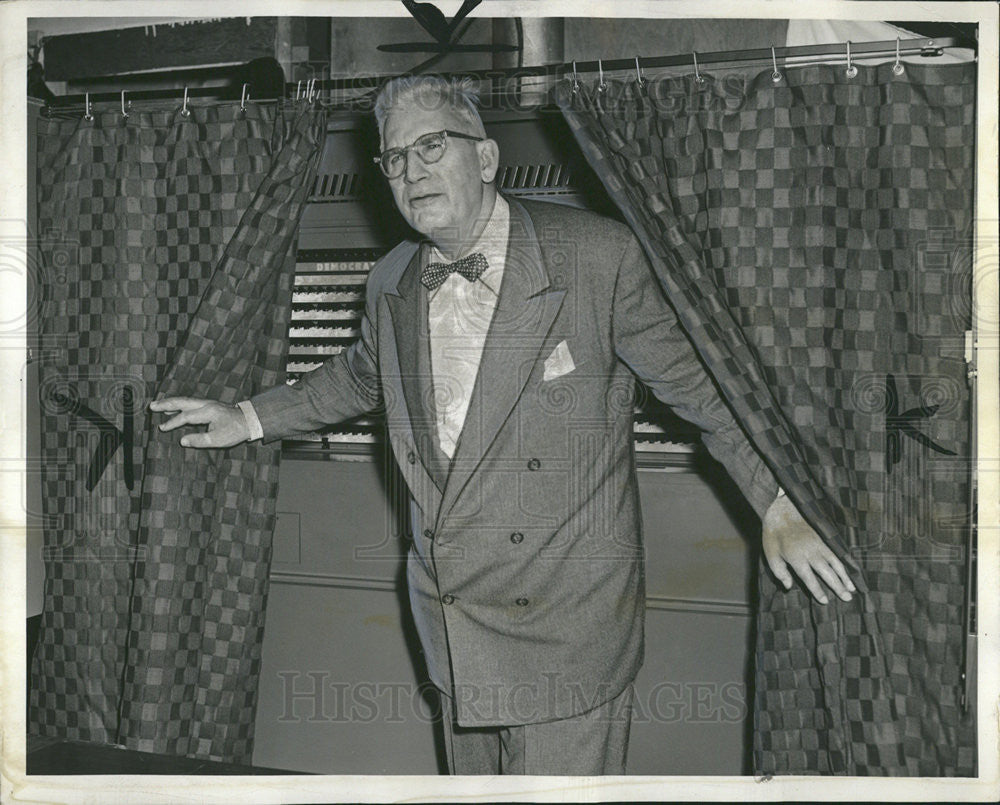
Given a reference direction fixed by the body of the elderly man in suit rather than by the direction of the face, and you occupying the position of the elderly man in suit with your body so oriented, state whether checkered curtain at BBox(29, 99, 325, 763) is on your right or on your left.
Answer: on your right

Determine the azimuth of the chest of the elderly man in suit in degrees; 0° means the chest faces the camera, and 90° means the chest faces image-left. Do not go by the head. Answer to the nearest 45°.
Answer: approximately 45°
